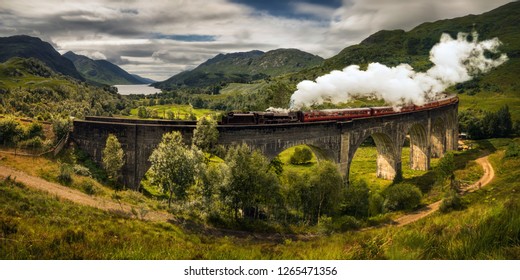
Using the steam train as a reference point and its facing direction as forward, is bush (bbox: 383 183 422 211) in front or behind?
behind

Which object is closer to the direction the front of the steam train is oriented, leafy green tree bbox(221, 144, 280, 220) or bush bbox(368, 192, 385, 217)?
the leafy green tree

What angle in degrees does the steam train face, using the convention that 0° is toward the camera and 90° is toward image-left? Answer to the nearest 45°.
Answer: approximately 90°

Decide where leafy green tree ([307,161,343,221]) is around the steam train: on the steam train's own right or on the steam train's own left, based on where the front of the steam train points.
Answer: on the steam train's own left

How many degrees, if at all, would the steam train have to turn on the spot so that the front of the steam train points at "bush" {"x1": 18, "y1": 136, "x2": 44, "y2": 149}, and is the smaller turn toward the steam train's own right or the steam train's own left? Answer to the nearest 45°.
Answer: approximately 45° to the steam train's own left
